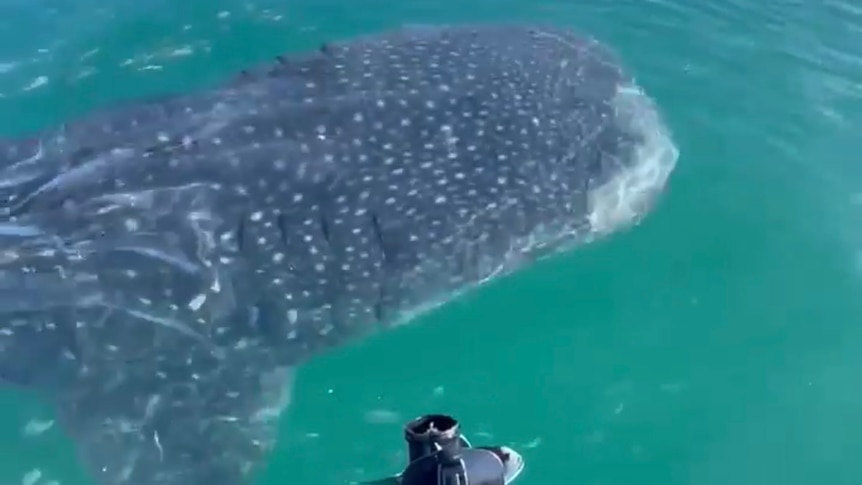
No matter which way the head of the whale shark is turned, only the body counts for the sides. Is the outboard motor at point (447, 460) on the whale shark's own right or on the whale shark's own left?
on the whale shark's own right

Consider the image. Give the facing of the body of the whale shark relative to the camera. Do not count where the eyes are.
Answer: to the viewer's right
